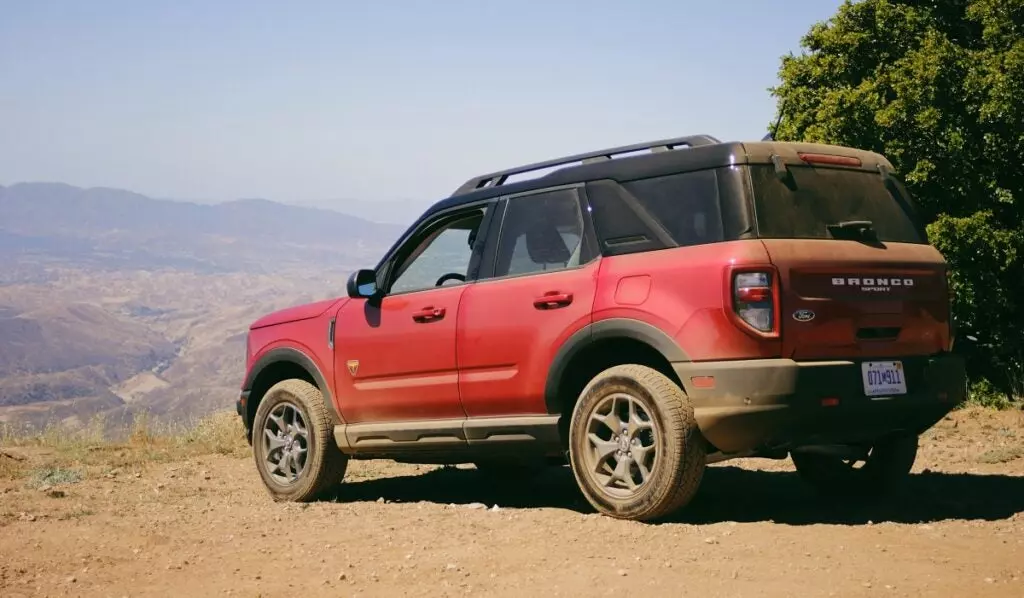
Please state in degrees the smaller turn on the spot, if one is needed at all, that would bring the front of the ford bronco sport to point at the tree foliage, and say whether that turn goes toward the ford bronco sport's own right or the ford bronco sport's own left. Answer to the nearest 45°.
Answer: approximately 90° to the ford bronco sport's own right

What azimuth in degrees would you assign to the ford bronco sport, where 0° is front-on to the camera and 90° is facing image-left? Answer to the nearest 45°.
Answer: approximately 135°
